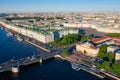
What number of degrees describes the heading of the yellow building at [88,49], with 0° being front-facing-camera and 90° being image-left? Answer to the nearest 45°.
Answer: approximately 45°
